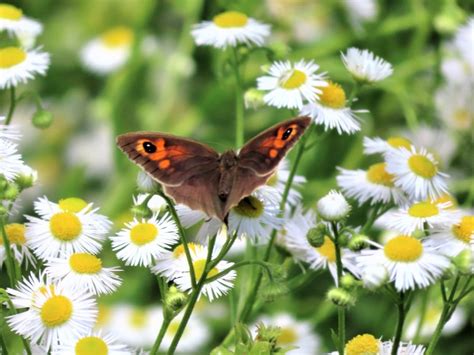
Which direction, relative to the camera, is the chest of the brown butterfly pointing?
away from the camera
